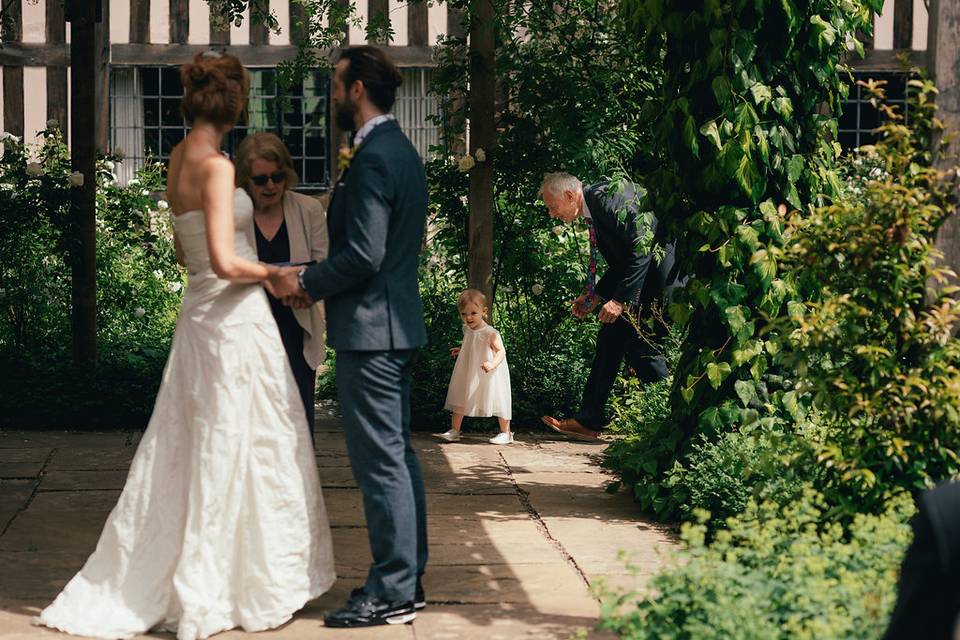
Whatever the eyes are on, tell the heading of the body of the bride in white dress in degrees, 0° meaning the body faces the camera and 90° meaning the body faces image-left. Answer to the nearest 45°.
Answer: approximately 225°

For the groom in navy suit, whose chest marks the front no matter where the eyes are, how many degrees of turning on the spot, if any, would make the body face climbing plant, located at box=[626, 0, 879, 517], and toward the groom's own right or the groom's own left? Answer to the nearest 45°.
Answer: approximately 135° to the groom's own right

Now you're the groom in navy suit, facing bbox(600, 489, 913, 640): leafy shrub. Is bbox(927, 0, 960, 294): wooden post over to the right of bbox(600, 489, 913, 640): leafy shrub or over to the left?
left

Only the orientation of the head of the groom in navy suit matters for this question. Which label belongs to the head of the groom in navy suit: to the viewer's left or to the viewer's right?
to the viewer's left

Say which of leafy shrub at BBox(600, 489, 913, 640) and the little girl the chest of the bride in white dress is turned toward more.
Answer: the little girl

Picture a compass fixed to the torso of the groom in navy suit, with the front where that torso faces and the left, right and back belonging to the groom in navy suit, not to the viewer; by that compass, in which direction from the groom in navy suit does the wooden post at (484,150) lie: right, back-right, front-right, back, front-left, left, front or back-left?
right

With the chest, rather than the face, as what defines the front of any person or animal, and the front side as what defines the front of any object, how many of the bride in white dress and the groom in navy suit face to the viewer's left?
1

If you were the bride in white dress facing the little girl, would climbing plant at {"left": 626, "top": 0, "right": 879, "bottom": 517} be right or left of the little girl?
right

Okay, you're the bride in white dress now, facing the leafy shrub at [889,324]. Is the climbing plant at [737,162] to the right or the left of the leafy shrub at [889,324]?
left

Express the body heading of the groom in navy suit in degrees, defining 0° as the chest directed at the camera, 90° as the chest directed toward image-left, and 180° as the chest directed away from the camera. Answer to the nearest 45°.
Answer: approximately 90°

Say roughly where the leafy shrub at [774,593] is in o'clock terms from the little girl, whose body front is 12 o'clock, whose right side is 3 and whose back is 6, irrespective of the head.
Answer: The leafy shrub is roughly at 10 o'clock from the little girl.
